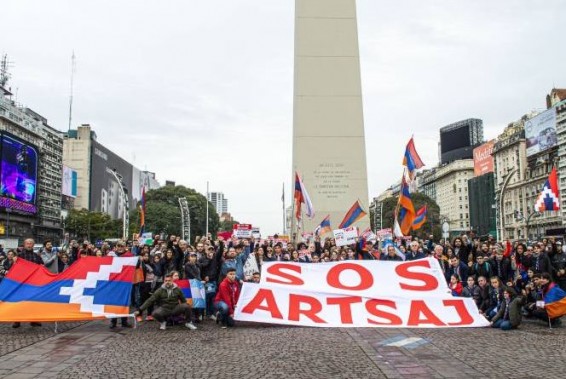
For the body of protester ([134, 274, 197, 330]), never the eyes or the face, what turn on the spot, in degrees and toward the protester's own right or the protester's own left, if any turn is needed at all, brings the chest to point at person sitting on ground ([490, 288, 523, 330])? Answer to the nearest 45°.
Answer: approximately 90° to the protester's own left

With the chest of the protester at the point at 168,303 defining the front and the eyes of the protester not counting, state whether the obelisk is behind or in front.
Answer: behind

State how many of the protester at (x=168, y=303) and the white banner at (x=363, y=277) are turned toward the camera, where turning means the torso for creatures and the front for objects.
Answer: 2

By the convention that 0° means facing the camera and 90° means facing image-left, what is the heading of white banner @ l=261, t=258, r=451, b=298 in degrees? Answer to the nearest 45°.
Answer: approximately 0°

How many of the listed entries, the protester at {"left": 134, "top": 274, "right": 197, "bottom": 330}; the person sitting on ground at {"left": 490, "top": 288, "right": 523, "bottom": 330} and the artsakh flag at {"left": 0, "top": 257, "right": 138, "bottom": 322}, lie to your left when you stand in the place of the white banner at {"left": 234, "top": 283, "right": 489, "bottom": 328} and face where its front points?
1

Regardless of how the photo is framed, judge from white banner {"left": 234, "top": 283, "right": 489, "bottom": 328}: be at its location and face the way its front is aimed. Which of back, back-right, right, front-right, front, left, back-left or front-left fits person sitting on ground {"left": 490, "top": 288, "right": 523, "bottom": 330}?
left

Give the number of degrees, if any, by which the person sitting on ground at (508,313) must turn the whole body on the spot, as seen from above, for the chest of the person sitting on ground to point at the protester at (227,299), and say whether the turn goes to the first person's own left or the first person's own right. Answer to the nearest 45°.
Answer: approximately 45° to the first person's own right

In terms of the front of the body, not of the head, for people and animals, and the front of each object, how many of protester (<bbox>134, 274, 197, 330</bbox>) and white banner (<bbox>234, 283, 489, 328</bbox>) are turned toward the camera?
2

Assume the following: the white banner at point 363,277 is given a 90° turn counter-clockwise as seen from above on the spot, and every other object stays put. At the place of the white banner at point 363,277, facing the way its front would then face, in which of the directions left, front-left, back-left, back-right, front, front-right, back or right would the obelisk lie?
left

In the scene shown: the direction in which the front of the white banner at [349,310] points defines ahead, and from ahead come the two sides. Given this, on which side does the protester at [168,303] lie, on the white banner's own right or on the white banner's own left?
on the white banner's own right

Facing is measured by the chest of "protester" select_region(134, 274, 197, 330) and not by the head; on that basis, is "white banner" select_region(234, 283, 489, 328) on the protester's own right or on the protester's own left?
on the protester's own left
